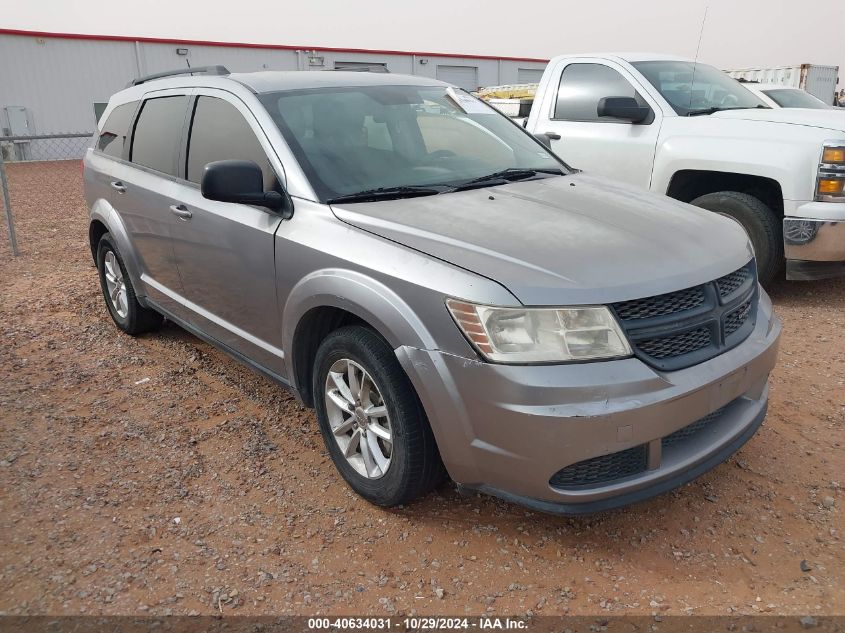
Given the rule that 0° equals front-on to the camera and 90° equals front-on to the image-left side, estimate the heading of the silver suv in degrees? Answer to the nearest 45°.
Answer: approximately 315°

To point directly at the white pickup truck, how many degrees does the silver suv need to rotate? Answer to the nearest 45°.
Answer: approximately 90° to its left

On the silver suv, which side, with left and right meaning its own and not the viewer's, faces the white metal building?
back

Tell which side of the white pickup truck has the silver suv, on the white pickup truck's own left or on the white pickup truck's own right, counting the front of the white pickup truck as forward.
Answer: on the white pickup truck's own right

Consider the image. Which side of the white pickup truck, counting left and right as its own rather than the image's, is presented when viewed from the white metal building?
back

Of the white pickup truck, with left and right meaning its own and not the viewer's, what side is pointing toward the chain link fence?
back

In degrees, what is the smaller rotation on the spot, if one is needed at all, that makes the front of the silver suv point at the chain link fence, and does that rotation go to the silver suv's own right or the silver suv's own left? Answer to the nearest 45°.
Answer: approximately 180°
